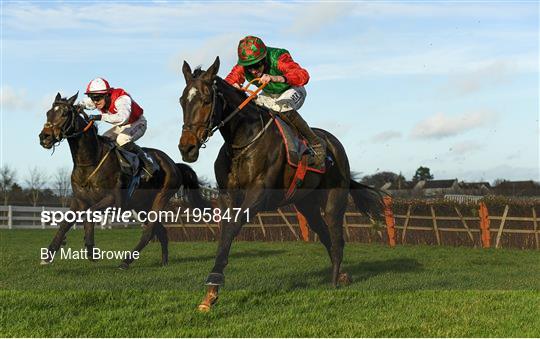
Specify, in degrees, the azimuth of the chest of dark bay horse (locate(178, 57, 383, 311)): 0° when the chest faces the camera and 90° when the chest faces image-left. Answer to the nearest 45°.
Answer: approximately 45°

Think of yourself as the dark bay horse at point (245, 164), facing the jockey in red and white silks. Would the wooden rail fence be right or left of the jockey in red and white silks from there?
right

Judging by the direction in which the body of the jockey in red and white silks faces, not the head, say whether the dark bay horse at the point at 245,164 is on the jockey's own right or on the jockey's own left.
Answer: on the jockey's own left

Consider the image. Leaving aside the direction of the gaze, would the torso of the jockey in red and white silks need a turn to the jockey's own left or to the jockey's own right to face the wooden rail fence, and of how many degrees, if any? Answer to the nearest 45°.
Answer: approximately 180°

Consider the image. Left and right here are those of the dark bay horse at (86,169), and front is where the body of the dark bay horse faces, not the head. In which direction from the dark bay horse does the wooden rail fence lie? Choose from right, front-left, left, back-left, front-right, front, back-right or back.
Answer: back

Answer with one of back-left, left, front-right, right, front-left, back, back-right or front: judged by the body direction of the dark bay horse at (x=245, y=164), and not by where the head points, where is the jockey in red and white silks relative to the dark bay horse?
right

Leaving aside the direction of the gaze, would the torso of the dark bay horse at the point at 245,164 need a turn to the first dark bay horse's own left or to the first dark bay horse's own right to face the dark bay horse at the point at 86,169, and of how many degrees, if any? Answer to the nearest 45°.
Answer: approximately 90° to the first dark bay horse's own right

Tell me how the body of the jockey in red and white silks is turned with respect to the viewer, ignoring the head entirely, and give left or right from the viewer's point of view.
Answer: facing the viewer and to the left of the viewer

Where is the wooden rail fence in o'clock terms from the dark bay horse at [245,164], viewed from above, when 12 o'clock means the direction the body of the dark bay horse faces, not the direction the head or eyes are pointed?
The wooden rail fence is roughly at 5 o'clock from the dark bay horse.

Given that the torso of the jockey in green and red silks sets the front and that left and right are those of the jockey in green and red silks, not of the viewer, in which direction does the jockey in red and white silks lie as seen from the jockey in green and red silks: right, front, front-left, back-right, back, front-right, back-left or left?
right

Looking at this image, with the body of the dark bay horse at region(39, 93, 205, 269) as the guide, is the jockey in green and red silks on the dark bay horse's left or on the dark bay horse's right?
on the dark bay horse's left

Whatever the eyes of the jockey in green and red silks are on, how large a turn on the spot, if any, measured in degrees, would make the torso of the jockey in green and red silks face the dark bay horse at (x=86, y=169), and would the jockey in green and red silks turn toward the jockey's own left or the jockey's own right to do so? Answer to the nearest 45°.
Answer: approximately 90° to the jockey's own right
